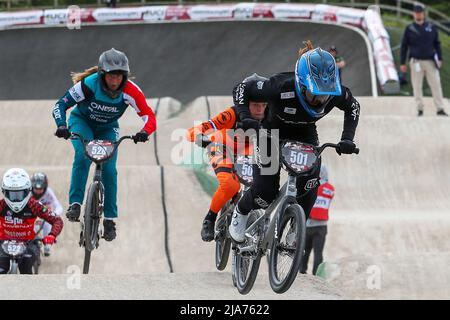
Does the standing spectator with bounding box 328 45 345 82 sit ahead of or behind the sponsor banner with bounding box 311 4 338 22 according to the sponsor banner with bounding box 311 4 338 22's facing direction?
ahead

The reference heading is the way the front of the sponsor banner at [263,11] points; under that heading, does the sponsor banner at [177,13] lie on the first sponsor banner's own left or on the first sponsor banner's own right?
on the first sponsor banner's own right

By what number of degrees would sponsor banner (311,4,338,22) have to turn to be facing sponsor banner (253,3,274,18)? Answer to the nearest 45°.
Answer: approximately 90° to its right

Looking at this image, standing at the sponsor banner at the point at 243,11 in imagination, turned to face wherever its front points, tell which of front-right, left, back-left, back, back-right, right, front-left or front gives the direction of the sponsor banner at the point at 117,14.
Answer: right

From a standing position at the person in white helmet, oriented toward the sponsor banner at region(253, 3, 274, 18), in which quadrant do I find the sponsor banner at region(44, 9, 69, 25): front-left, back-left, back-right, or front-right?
front-left

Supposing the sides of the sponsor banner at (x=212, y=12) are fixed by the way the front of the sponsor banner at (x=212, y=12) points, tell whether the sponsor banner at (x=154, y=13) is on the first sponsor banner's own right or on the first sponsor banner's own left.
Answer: on the first sponsor banner's own right

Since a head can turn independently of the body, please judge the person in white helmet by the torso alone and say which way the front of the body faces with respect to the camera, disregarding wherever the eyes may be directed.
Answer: toward the camera

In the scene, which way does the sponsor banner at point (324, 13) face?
toward the camera

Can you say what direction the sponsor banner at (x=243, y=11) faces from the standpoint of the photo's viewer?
facing the viewer
